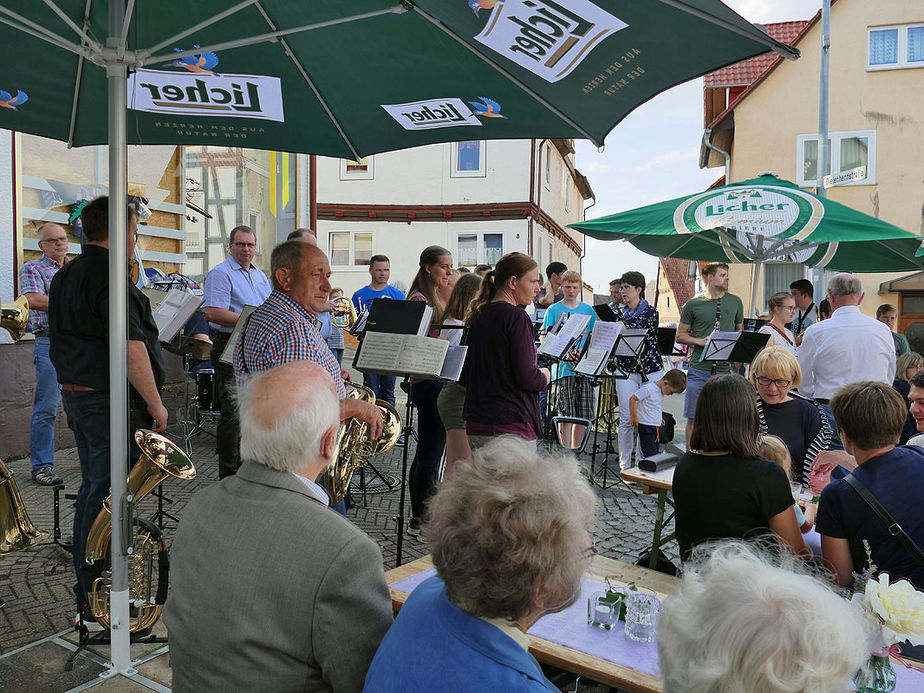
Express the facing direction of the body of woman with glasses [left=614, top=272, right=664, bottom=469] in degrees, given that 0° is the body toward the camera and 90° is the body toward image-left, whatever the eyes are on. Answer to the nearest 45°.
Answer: approximately 45°

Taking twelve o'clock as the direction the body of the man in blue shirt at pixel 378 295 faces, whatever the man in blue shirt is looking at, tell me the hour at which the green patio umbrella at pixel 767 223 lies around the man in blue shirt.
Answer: The green patio umbrella is roughly at 10 o'clock from the man in blue shirt.

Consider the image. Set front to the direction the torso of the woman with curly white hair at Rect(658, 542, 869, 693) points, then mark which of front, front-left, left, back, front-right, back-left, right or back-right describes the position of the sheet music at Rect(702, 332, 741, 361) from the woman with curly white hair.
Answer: front

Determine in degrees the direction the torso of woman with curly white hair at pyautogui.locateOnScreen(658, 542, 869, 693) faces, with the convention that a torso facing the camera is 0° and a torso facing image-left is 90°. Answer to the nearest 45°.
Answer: approximately 180°

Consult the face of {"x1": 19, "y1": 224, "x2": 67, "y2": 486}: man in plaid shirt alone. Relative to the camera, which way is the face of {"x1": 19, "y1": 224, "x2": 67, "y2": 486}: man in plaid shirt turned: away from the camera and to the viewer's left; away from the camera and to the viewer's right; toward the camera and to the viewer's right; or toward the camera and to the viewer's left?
toward the camera and to the viewer's right

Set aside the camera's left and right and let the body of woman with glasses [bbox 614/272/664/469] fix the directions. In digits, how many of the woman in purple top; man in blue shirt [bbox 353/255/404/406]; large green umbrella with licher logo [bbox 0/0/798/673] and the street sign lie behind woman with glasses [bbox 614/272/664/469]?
1

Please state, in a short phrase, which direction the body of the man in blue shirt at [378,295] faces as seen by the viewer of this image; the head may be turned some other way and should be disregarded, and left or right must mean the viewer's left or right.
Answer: facing the viewer

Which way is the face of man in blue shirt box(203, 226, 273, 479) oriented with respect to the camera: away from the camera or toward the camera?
toward the camera

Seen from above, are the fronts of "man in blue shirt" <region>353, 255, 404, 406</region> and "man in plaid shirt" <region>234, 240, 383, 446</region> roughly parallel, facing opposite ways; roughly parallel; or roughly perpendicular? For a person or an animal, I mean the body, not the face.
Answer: roughly perpendicular

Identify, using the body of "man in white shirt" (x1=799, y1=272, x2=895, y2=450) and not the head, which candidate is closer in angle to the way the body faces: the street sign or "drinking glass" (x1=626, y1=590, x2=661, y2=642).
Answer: the street sign

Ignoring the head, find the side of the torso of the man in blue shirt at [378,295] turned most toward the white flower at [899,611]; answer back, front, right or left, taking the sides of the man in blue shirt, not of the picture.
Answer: front

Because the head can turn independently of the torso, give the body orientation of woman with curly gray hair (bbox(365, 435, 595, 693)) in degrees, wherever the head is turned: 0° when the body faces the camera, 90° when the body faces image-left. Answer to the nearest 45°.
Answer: approximately 225°

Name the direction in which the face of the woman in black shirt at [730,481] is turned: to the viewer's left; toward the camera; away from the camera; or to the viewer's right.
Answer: away from the camera

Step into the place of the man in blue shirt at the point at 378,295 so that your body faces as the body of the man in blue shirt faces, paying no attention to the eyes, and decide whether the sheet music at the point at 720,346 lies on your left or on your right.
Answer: on your left

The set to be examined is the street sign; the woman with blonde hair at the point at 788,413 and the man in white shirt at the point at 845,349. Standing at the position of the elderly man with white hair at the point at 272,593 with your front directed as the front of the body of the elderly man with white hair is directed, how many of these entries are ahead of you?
3
